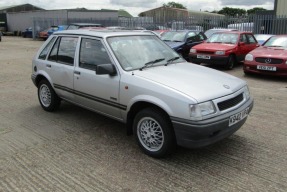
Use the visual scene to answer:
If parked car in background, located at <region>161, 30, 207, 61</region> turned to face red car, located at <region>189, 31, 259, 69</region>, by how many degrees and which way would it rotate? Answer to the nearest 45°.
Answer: approximately 90° to its left

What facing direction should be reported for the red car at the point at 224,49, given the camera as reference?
facing the viewer and to the left of the viewer

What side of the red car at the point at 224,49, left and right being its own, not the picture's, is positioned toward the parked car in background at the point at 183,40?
right

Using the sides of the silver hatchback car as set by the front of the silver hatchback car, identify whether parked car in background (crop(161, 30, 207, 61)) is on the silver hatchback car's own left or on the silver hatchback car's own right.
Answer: on the silver hatchback car's own left

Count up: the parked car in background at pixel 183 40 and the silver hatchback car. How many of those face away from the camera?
0

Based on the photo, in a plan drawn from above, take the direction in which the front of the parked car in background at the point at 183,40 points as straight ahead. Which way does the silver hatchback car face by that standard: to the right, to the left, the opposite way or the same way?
to the left

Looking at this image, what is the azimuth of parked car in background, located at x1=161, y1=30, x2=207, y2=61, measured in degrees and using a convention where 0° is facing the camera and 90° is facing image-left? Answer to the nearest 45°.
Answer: approximately 45°

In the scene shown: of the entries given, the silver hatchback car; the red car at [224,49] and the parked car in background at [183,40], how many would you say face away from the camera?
0

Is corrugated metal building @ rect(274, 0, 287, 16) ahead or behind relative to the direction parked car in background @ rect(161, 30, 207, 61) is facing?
behind

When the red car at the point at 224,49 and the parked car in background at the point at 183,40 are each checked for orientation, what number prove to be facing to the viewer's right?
0

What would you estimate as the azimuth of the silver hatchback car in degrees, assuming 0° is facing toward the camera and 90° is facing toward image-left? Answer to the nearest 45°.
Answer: approximately 315°
